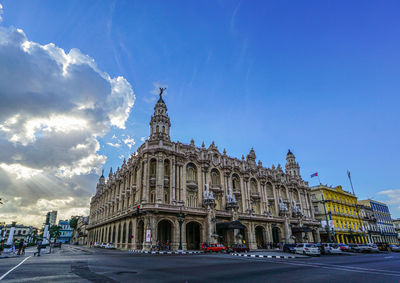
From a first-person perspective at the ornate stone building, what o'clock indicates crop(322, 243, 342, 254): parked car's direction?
The parked car is roughly at 11 o'clock from the ornate stone building.

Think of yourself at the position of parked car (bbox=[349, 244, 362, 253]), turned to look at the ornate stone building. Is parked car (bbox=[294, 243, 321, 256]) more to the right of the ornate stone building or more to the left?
left

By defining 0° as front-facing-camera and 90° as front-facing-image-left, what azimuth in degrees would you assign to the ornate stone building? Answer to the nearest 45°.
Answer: approximately 315°

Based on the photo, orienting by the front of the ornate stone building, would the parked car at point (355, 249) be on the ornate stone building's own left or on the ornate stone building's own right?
on the ornate stone building's own left

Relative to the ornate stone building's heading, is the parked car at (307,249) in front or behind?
in front
